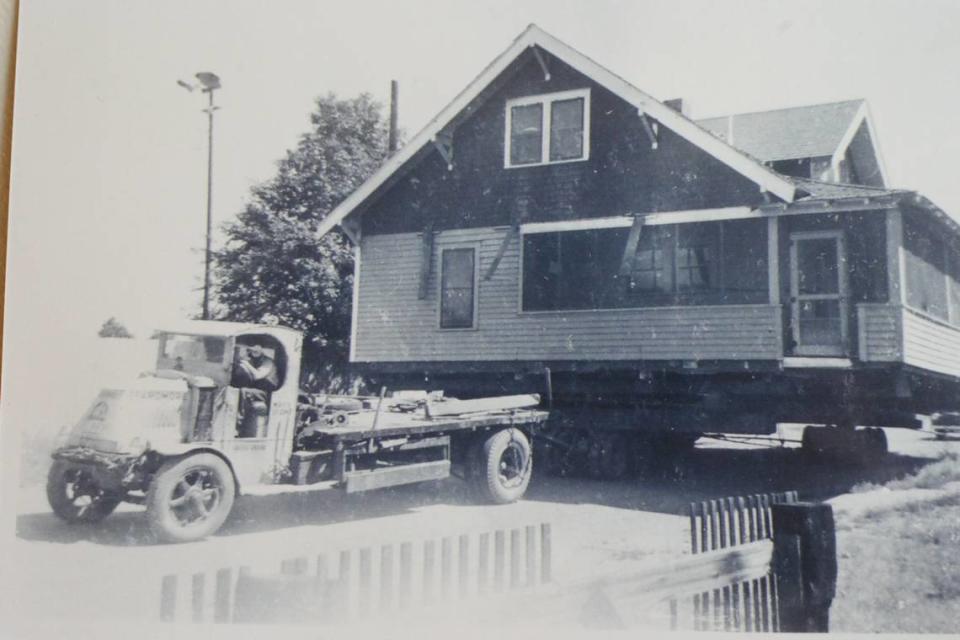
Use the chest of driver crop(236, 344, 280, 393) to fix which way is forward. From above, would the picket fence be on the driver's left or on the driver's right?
on the driver's left

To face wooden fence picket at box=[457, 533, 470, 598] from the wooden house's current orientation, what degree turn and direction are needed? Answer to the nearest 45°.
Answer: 0° — it already faces it

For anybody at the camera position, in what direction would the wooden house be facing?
facing the viewer

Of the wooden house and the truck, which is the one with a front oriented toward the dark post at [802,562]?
the wooden house

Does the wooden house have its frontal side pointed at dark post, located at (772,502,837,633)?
yes

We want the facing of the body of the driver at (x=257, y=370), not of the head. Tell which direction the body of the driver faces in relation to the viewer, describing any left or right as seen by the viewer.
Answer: facing the viewer and to the left of the viewer

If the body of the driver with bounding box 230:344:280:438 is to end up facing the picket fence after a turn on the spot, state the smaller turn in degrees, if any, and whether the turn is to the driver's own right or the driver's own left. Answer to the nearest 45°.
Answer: approximately 45° to the driver's own left

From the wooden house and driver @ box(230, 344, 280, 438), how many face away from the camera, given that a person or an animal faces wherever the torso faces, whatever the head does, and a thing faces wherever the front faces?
0

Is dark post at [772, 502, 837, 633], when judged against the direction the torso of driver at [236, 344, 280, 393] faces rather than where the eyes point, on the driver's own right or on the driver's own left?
on the driver's own left

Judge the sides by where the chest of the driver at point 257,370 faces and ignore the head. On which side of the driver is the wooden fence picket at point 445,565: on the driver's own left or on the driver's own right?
on the driver's own left

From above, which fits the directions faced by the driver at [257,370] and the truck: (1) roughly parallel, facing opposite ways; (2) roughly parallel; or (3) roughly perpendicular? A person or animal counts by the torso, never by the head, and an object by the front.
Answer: roughly parallel

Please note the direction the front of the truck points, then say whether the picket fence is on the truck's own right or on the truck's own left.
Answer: on the truck's own left

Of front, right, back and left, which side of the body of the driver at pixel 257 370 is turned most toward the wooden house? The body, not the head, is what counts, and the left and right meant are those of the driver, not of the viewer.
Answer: back
